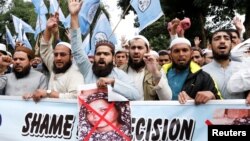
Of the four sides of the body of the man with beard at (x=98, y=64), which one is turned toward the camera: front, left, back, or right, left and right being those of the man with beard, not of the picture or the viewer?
front

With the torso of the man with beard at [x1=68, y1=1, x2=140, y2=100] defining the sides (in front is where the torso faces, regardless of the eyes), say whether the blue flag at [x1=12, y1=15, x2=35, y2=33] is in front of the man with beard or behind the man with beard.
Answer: behind

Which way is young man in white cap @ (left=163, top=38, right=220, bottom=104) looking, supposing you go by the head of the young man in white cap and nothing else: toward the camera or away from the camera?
toward the camera

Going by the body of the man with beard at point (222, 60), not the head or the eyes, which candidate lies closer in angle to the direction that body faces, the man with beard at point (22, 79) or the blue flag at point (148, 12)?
the man with beard

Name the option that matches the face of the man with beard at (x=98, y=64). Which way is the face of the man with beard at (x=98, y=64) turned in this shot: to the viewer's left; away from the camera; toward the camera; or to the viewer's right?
toward the camera

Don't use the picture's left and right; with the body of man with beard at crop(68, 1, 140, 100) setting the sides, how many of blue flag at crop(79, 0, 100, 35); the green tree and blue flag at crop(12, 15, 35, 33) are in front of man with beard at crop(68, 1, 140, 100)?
0

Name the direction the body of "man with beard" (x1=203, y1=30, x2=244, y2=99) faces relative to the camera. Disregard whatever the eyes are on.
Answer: toward the camera

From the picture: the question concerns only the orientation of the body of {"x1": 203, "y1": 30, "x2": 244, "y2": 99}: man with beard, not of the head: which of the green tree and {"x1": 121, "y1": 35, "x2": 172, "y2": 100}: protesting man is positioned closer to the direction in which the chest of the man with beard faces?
the protesting man

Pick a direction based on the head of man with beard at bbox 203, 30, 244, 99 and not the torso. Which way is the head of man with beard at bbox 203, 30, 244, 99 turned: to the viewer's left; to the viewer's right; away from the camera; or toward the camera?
toward the camera

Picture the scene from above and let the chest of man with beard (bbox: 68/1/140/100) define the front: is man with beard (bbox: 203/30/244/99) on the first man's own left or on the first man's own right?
on the first man's own left

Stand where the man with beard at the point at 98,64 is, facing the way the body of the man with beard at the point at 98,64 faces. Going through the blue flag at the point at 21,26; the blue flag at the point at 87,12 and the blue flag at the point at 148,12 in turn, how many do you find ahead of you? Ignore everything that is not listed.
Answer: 0

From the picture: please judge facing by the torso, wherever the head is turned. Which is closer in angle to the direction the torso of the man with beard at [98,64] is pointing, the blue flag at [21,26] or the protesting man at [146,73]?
the protesting man

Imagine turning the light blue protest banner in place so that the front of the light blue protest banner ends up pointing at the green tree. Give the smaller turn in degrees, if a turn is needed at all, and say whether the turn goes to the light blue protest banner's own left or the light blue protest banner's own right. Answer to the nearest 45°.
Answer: approximately 180°

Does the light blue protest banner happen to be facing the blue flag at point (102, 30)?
no

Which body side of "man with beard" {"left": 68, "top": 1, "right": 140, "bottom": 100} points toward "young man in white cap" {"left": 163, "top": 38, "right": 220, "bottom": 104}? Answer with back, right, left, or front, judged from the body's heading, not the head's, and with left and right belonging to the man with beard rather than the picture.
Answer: left

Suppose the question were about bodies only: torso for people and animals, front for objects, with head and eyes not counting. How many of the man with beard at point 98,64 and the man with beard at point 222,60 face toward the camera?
2

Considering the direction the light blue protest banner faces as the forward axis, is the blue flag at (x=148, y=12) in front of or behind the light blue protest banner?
behind
